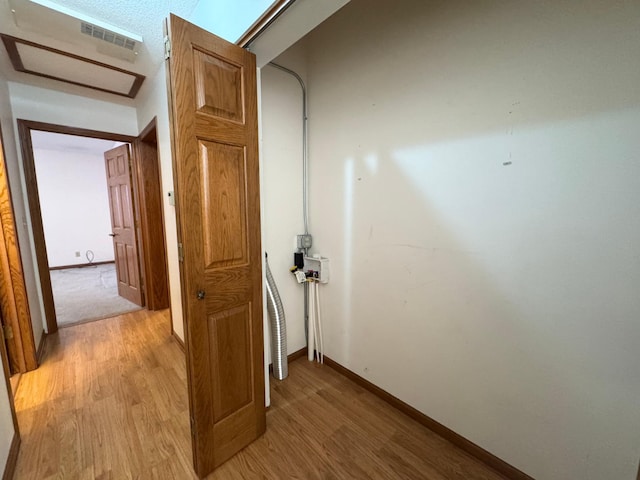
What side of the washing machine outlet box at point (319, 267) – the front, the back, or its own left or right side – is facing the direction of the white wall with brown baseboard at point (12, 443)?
front

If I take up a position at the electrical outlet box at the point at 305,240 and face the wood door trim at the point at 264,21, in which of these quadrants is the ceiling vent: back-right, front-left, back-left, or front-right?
front-right

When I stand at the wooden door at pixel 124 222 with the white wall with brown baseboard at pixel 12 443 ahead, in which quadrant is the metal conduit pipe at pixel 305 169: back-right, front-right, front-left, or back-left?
front-left

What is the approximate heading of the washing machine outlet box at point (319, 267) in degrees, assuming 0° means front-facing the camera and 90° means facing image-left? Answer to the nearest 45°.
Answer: approximately 45°
